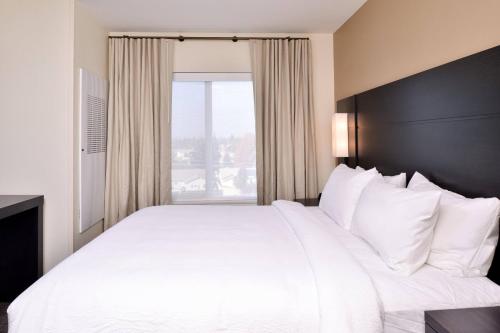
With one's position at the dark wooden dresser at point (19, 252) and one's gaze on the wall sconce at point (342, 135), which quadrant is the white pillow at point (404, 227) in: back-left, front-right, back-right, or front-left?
front-right

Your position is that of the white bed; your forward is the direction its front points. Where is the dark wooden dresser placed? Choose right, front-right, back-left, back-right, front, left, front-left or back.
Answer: front-right

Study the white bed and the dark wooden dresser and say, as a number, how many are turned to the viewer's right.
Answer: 1

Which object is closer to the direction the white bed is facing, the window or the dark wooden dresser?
the dark wooden dresser

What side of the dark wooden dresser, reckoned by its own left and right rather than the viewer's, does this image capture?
right

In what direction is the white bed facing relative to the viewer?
to the viewer's left

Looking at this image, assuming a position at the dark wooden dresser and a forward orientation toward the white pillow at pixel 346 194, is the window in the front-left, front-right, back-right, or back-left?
front-left
